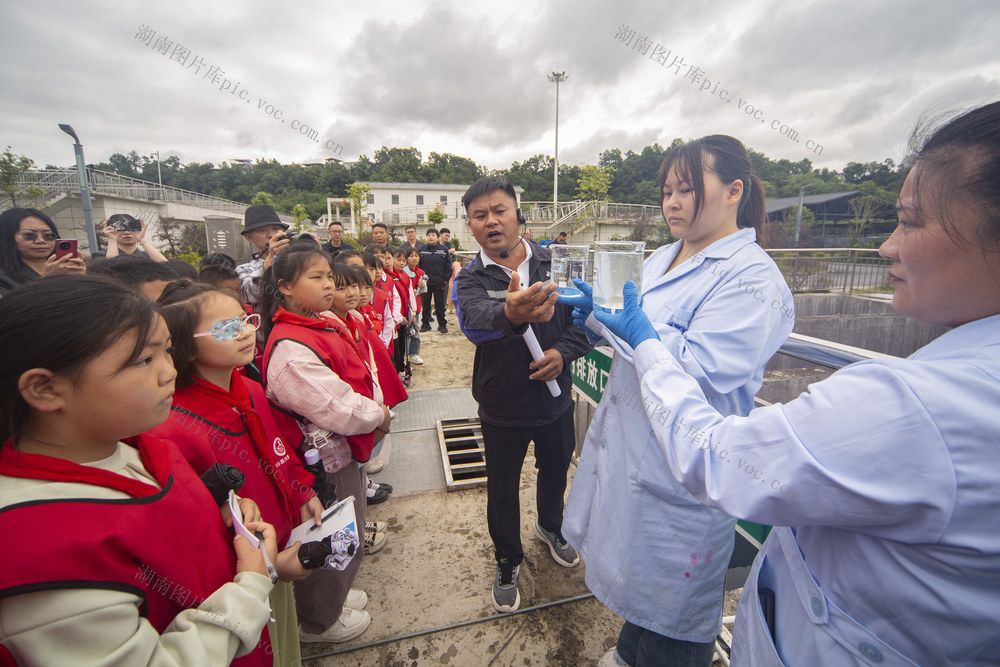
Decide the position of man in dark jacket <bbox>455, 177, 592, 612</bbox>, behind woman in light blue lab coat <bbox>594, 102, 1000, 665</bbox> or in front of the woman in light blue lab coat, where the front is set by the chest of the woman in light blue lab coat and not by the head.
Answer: in front

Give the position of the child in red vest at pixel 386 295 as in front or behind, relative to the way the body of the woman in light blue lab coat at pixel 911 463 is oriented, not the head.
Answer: in front

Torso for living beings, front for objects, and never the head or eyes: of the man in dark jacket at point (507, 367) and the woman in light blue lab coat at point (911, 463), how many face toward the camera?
1

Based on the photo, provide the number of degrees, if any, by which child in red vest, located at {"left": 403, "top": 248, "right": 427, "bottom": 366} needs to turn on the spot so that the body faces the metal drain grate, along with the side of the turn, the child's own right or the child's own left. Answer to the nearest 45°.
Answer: approximately 45° to the child's own right

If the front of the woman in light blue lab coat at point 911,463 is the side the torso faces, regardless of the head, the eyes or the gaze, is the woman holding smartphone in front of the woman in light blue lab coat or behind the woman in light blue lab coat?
in front

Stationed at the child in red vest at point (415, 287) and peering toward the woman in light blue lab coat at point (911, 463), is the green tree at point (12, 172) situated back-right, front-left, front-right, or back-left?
back-right

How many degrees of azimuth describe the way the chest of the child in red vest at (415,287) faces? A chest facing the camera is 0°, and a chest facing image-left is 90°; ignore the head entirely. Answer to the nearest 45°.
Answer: approximately 315°

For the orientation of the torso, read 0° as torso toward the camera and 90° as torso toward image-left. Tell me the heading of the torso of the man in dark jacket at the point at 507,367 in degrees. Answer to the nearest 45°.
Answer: approximately 0°

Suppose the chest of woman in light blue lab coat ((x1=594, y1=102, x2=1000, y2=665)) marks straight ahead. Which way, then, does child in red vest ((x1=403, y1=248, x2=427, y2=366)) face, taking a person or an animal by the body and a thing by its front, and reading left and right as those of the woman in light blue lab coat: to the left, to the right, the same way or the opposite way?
the opposite way

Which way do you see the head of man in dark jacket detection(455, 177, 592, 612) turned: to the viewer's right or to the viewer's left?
to the viewer's left

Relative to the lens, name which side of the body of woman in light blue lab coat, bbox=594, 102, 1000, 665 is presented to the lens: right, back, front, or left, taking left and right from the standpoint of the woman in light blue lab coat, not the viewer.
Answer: left

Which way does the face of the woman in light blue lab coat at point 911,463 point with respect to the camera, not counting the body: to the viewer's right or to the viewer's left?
to the viewer's left

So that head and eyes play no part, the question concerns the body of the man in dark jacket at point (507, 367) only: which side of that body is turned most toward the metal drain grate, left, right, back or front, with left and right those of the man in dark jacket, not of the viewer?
back
